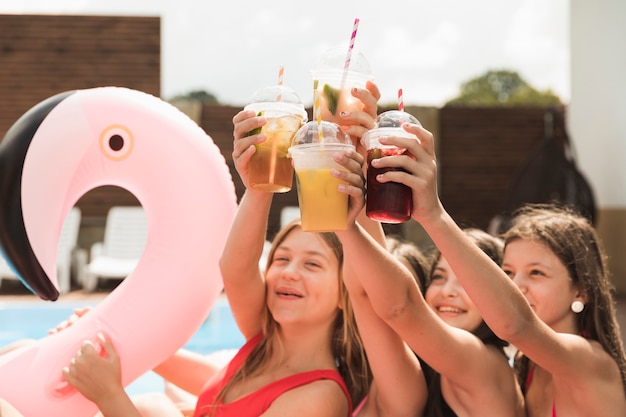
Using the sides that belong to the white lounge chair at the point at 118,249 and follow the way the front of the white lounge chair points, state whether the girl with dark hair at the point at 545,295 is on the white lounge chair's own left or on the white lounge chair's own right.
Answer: on the white lounge chair's own left

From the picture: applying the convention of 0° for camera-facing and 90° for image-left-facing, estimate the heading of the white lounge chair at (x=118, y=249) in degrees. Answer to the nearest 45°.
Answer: approximately 45°

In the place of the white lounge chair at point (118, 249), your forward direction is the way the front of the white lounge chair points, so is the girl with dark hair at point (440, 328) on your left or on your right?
on your left

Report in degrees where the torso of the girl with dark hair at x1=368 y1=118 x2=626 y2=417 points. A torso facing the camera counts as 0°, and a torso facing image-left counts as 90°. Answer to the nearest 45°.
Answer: approximately 45°

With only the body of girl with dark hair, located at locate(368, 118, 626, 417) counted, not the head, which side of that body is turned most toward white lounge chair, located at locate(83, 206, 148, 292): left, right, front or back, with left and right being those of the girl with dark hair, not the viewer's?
right
